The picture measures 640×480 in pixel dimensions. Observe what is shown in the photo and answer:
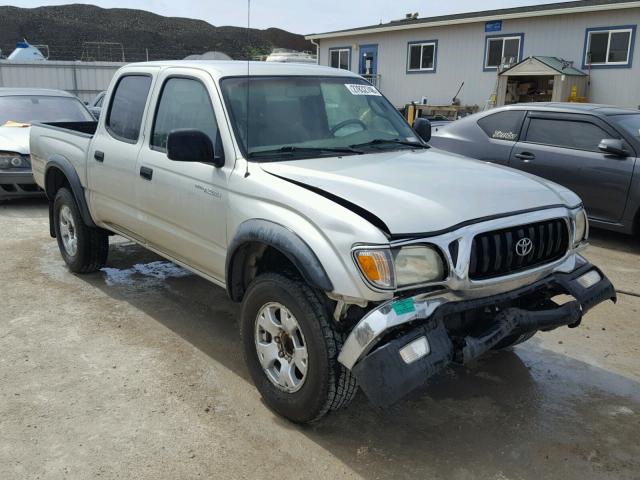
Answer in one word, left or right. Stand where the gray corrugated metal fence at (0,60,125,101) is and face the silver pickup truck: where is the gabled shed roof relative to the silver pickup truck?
left

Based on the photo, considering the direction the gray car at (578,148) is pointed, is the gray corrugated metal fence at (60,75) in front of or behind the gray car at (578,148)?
behind

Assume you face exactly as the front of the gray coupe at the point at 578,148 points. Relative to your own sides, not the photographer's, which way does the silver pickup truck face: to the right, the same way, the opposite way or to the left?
the same way

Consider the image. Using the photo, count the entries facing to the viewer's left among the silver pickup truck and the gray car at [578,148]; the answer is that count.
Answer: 0

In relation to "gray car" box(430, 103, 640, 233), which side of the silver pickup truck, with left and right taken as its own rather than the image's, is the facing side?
left

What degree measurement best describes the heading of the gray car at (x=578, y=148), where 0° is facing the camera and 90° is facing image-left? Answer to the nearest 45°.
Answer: approximately 315°

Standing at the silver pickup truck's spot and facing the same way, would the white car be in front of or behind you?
behind

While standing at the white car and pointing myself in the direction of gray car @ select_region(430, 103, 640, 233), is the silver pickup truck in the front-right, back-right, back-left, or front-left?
front-right

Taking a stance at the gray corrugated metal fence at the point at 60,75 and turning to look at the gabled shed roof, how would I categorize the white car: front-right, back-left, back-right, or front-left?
front-right

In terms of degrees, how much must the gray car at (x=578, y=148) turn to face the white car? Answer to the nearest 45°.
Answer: approximately 135° to its right

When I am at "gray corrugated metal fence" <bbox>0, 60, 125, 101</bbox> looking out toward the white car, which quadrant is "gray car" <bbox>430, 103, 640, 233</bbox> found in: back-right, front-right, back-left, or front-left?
front-left

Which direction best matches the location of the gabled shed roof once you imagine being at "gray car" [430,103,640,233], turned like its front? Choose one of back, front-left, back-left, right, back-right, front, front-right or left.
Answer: back-left

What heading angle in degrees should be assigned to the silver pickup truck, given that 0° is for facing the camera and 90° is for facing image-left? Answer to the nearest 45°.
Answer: approximately 315°

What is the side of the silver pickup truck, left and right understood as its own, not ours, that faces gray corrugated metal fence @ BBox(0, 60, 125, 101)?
back
